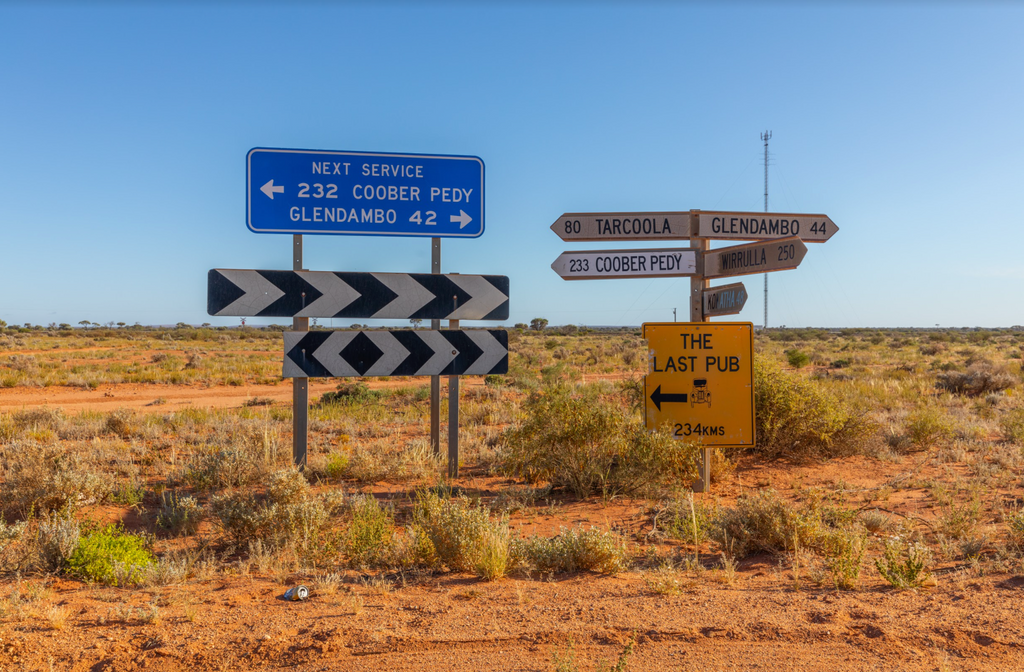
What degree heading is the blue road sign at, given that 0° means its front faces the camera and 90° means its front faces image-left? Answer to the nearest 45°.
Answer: approximately 0°

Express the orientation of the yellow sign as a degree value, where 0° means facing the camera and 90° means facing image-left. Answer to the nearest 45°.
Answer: approximately 0°

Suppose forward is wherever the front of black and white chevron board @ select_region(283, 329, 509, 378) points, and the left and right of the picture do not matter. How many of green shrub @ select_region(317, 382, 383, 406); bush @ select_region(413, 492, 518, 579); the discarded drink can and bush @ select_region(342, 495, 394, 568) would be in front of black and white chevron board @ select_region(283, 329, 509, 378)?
3

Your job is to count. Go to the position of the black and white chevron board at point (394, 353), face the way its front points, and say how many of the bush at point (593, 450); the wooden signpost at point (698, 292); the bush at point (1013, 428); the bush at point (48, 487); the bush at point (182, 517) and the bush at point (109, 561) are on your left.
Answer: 3

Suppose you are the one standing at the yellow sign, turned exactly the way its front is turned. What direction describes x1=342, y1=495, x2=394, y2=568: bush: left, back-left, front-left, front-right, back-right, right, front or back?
front-right

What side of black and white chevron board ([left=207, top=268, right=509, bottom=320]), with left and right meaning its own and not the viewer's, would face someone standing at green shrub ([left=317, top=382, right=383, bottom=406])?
back

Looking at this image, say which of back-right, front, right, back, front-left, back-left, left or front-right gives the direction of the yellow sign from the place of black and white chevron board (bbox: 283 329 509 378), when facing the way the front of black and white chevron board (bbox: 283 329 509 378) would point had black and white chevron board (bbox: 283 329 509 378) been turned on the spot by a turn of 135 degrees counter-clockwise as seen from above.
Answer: front-right

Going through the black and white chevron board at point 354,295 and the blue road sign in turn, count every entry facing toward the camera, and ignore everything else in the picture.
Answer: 2
